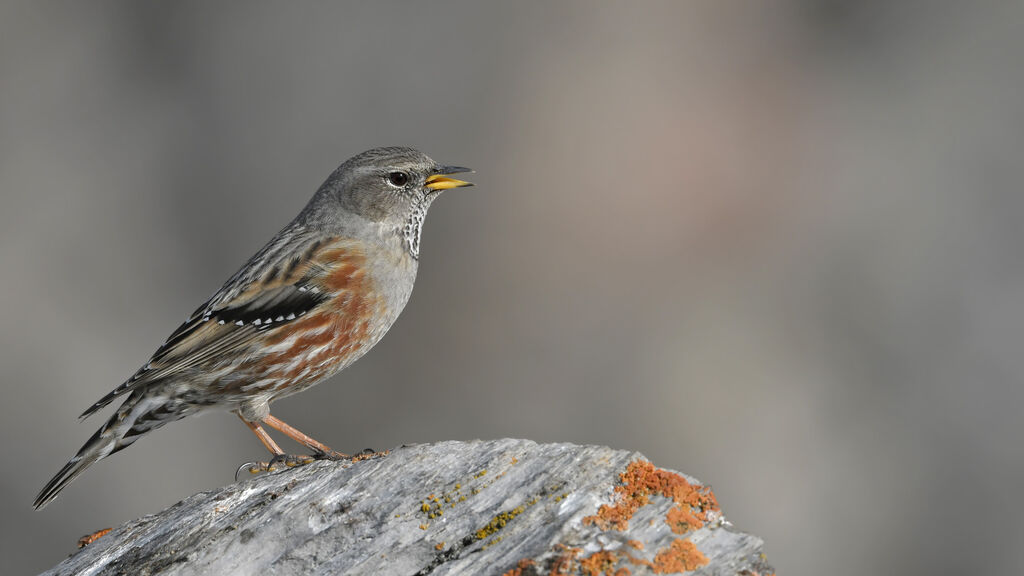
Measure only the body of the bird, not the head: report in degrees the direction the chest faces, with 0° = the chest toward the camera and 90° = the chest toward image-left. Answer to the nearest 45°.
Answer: approximately 270°
